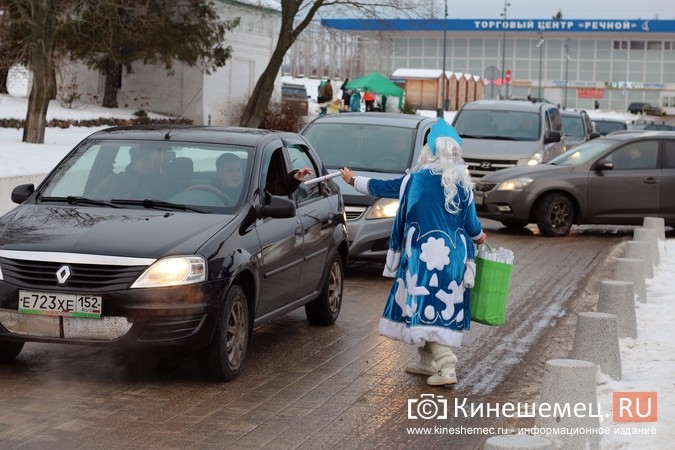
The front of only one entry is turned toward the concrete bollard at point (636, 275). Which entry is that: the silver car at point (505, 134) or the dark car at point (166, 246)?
the silver car

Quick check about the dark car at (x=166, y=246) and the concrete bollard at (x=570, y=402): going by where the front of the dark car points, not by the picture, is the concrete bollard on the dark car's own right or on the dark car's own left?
on the dark car's own left

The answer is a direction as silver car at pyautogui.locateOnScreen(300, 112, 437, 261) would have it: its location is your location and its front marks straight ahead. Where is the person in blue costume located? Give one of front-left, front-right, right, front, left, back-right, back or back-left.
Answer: front-left

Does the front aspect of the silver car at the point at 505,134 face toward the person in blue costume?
yes

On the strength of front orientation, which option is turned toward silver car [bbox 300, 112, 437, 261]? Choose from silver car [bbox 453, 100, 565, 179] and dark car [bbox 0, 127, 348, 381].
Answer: silver car [bbox 453, 100, 565, 179]

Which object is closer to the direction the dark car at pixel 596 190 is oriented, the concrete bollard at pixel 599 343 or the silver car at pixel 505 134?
the concrete bollard

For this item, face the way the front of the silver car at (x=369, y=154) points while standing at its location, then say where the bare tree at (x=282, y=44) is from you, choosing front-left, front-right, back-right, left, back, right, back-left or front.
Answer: back-right
